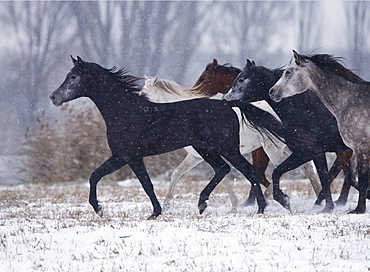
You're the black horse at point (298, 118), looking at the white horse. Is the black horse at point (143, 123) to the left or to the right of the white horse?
left

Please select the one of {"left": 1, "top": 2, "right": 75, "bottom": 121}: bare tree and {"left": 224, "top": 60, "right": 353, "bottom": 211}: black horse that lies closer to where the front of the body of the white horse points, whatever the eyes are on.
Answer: the bare tree

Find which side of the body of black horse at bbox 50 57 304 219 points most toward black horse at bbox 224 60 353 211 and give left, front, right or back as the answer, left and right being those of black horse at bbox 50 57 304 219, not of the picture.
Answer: back

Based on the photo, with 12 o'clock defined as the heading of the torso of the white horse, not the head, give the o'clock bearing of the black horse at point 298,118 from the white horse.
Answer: The black horse is roughly at 7 o'clock from the white horse.

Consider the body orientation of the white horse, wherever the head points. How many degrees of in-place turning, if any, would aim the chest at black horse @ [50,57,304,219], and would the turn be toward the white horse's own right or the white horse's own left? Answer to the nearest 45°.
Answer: approximately 90° to the white horse's own left

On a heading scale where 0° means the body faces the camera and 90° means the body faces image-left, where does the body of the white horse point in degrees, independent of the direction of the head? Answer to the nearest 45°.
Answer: approximately 90°

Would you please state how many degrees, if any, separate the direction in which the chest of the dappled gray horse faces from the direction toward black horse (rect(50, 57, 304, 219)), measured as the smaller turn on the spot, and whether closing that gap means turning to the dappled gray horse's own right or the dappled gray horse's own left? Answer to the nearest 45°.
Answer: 0° — it already faces it

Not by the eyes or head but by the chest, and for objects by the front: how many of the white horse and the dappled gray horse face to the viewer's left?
2

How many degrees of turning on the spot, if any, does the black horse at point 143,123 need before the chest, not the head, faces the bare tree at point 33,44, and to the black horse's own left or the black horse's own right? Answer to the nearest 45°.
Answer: approximately 90° to the black horse's own right

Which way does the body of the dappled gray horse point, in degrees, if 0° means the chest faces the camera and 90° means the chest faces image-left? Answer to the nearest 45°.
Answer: approximately 90°

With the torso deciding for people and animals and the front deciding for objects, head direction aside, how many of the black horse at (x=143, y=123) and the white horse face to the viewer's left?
2

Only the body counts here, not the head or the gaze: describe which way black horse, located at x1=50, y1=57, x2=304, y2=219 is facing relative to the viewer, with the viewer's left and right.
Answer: facing to the left of the viewer
